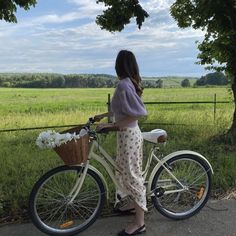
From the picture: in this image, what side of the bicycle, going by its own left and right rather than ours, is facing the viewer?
left

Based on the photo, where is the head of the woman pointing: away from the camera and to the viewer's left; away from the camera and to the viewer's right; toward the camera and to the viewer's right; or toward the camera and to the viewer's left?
away from the camera and to the viewer's left

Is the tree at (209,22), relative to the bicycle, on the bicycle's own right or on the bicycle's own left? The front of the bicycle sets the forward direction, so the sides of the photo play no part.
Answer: on the bicycle's own right

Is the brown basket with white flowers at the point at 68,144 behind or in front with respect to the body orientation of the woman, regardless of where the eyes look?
in front
